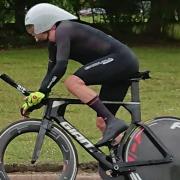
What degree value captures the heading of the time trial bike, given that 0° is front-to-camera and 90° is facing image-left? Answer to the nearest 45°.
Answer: approximately 90°

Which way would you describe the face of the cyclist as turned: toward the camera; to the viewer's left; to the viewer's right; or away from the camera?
to the viewer's left

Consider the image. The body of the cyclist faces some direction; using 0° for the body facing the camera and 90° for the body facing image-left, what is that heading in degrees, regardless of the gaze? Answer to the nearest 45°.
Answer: approximately 90°
